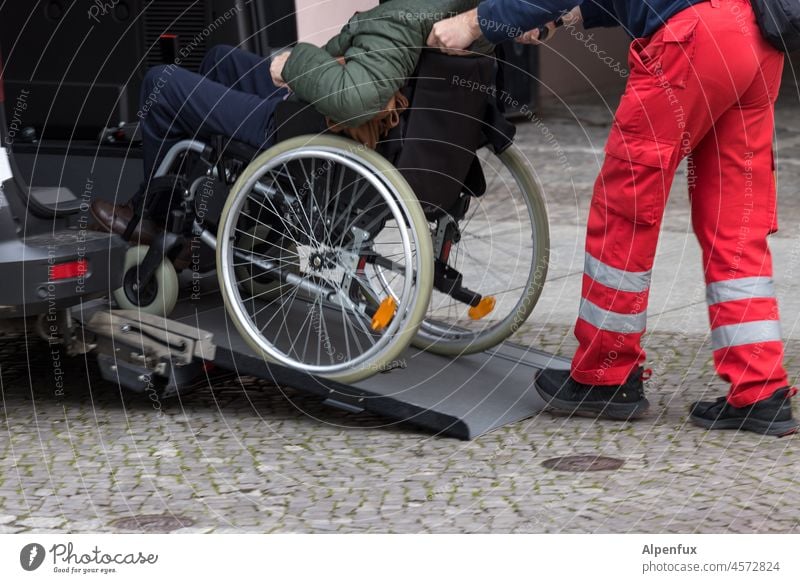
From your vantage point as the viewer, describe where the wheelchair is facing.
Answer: facing away from the viewer and to the left of the viewer

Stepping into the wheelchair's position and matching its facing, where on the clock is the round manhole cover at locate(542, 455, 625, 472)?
The round manhole cover is roughly at 6 o'clock from the wheelchair.

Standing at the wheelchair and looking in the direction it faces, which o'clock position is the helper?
The helper is roughly at 5 o'clock from the wheelchair.

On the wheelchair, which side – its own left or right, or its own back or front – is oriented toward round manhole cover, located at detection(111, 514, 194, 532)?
left
